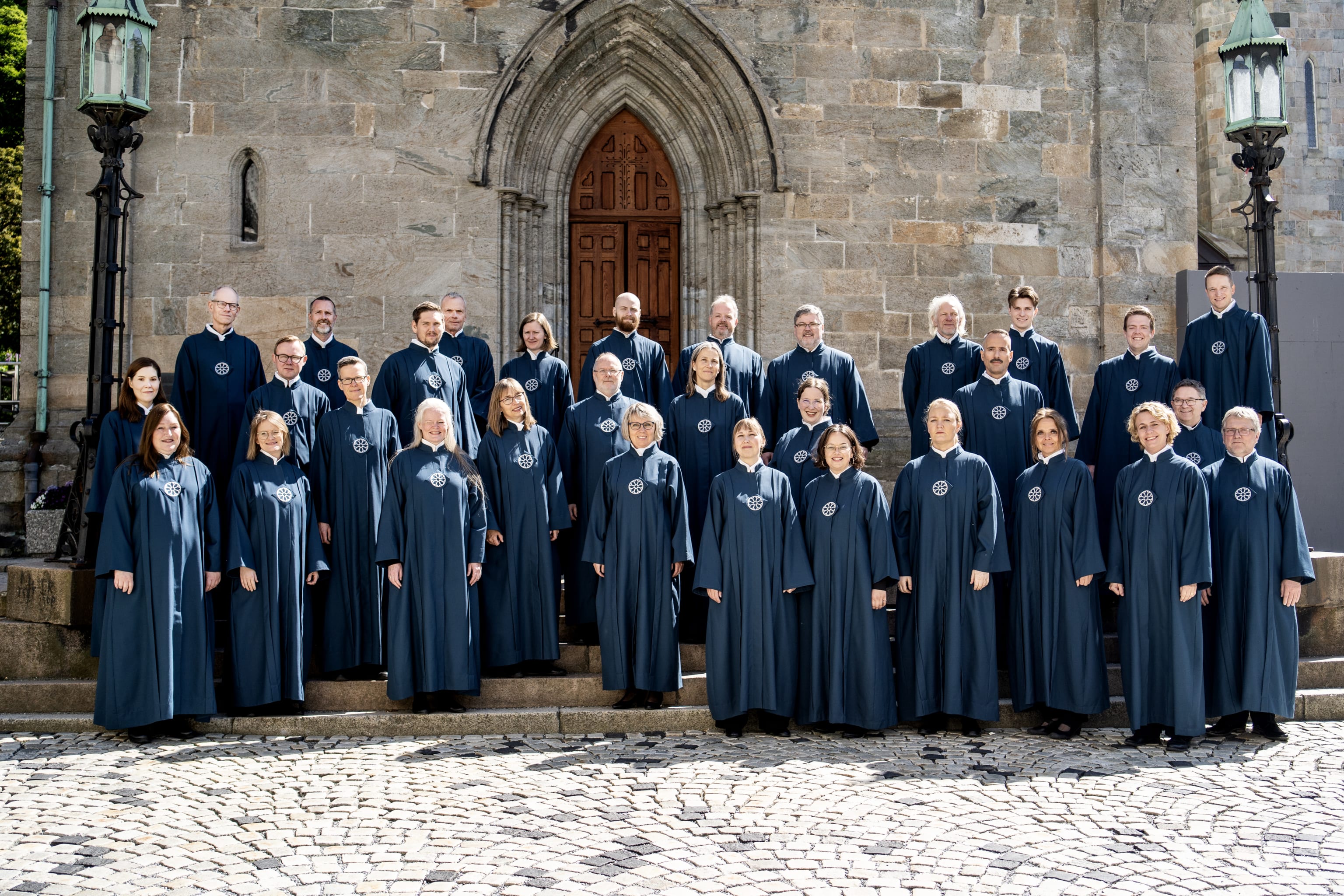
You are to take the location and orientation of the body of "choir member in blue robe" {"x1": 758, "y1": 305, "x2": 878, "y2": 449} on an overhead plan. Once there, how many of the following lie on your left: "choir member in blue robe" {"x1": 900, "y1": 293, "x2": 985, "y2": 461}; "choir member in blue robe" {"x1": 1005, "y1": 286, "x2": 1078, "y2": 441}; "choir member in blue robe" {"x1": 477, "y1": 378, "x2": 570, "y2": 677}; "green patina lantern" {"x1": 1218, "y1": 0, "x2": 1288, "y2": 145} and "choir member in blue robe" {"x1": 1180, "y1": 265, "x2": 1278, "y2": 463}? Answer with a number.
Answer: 4

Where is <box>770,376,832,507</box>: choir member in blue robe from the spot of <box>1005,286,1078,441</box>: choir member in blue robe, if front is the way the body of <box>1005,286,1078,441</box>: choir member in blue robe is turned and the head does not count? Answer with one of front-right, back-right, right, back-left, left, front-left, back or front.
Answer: front-right

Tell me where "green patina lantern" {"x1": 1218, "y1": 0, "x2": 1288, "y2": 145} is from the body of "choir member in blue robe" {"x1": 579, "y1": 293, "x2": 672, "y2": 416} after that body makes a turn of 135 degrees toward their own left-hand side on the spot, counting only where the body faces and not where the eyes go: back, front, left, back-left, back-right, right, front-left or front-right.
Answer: front-right

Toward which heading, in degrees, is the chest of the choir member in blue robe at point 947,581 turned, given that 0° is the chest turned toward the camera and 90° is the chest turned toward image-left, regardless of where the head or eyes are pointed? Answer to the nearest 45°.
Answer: approximately 0°

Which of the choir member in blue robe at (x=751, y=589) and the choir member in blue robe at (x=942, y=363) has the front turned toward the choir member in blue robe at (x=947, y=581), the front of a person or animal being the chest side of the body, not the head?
the choir member in blue robe at (x=942, y=363)

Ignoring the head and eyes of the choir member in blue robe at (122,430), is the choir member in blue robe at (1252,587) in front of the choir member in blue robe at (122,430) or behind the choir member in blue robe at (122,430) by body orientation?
in front

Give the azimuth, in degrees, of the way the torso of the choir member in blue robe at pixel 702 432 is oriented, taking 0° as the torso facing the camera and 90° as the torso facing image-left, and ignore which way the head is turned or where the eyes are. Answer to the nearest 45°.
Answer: approximately 0°

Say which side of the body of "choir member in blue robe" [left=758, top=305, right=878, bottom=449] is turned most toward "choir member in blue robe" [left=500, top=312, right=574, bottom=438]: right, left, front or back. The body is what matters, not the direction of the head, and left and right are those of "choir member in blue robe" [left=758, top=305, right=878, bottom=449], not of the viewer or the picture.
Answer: right
